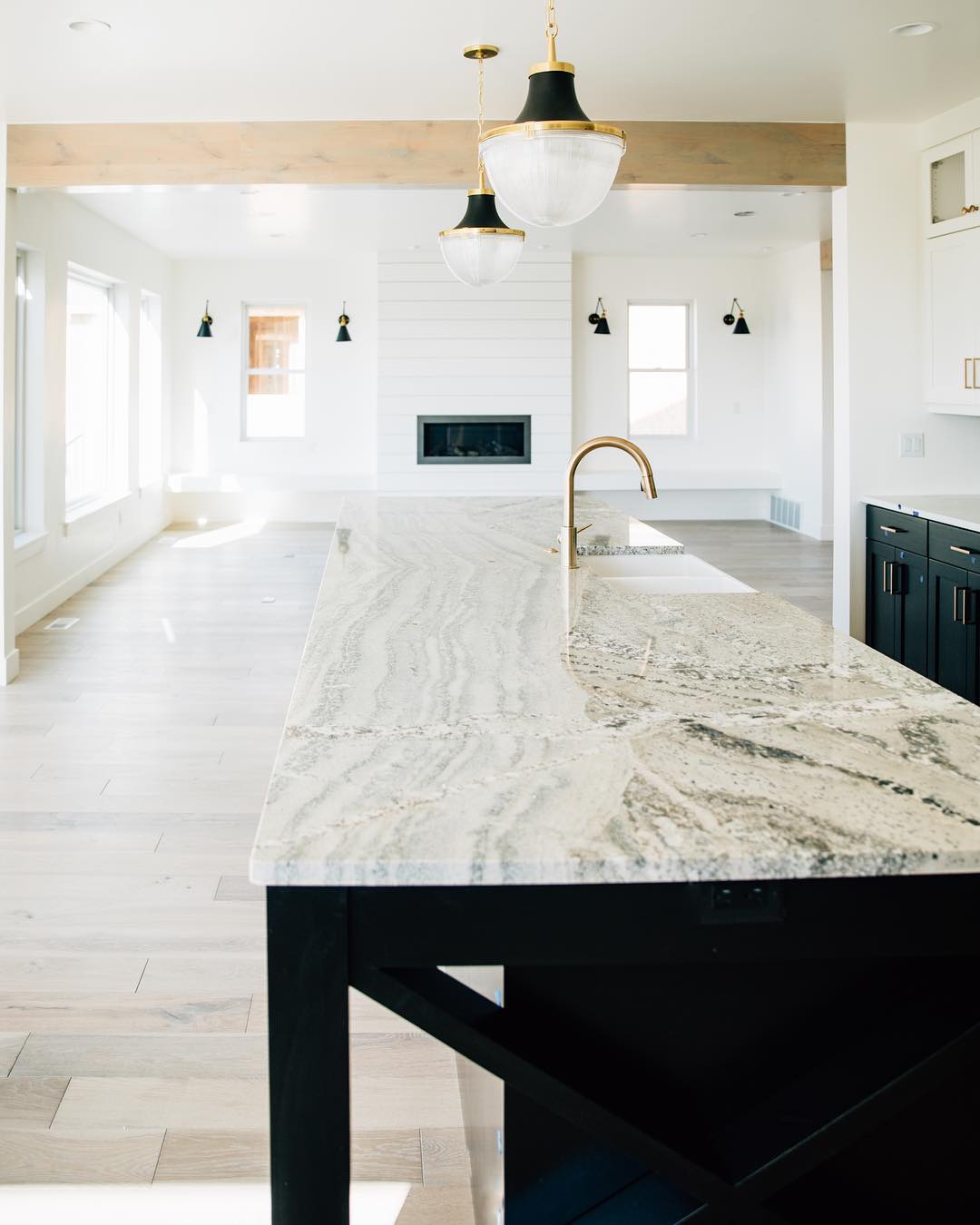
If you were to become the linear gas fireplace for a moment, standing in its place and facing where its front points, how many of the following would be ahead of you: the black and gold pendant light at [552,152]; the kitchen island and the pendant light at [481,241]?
3

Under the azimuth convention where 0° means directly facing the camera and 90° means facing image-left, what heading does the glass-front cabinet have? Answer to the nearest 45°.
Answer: approximately 45°

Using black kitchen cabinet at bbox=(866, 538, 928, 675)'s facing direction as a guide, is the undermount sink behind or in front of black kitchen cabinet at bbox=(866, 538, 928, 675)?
in front

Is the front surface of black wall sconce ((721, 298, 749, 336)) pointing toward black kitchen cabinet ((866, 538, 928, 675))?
yes

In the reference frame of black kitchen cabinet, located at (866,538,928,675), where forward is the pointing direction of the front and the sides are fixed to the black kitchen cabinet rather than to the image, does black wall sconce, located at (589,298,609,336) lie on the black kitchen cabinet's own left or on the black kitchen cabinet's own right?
on the black kitchen cabinet's own right

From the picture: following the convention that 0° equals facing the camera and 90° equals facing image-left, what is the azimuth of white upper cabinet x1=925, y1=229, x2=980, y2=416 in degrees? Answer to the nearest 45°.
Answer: approximately 45°

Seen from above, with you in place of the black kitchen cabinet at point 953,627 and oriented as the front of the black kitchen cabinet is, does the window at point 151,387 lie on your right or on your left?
on your right

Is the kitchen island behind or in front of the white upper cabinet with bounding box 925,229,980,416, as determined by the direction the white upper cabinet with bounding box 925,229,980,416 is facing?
in front

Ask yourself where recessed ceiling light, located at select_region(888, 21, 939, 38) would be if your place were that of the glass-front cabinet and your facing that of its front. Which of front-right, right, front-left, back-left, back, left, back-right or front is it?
front-left

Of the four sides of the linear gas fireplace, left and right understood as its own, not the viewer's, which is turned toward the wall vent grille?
left
